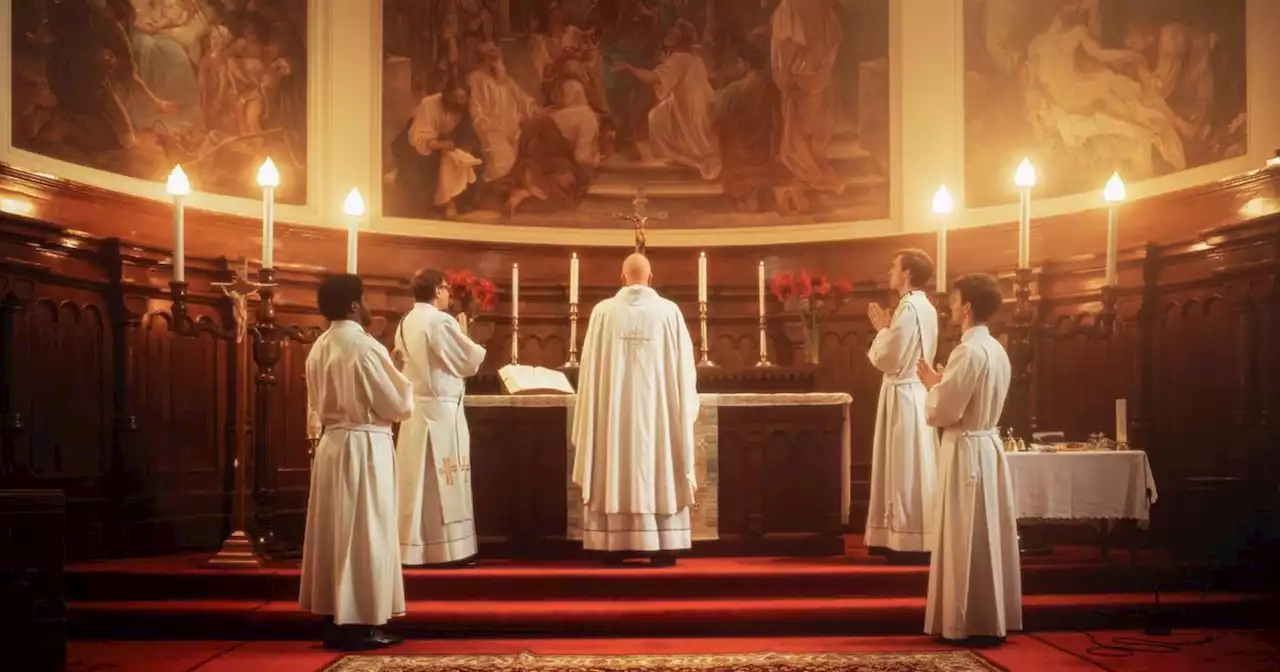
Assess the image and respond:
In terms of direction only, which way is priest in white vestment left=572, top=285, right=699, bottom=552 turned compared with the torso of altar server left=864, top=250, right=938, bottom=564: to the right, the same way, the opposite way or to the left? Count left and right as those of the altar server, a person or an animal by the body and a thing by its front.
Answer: to the right

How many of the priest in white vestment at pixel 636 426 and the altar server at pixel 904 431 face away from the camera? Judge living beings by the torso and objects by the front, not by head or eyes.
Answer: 1

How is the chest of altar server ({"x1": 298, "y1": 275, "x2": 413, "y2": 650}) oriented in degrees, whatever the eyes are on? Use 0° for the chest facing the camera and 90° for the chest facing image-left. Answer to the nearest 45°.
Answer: approximately 225°

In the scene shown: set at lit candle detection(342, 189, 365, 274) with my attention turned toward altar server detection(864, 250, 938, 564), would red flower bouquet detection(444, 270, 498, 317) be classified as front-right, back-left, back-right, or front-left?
front-left

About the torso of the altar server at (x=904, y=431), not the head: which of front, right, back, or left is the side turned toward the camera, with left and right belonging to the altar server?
left

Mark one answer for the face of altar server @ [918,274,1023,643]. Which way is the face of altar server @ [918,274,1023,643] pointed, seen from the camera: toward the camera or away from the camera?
away from the camera

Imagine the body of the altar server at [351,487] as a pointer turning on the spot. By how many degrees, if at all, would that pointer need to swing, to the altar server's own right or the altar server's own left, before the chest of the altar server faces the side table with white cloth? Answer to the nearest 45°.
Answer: approximately 45° to the altar server's own right

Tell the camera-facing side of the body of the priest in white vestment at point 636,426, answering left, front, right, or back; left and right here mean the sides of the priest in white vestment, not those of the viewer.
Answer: back

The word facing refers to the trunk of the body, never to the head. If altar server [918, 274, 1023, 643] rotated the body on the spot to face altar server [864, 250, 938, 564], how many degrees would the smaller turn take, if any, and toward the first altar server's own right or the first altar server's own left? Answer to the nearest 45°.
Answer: approximately 45° to the first altar server's own right

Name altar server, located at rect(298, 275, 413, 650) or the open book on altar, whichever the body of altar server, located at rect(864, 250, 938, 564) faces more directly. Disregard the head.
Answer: the open book on altar

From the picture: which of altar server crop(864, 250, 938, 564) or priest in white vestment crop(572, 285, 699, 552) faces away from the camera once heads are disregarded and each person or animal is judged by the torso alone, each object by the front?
the priest in white vestment

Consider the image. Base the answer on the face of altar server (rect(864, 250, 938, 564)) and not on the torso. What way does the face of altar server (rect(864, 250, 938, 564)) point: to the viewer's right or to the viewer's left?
to the viewer's left

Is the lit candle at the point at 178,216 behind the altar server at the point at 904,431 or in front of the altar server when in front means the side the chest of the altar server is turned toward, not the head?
in front

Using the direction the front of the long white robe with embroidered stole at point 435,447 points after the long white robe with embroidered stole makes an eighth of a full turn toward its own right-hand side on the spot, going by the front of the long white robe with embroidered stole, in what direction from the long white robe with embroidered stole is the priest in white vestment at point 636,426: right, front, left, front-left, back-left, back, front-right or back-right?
front

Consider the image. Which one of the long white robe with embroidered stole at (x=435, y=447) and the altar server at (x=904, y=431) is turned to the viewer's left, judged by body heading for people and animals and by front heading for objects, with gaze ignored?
the altar server at (x=904, y=431)

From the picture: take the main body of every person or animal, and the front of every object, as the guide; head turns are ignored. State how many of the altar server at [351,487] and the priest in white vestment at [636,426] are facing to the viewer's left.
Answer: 0

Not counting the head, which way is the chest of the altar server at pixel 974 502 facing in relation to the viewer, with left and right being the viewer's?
facing away from the viewer and to the left of the viewer

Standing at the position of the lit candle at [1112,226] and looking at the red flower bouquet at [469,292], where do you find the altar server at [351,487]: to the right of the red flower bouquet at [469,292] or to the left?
left

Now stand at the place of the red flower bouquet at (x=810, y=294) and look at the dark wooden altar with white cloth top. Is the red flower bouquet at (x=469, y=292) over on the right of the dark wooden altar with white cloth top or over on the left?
right
